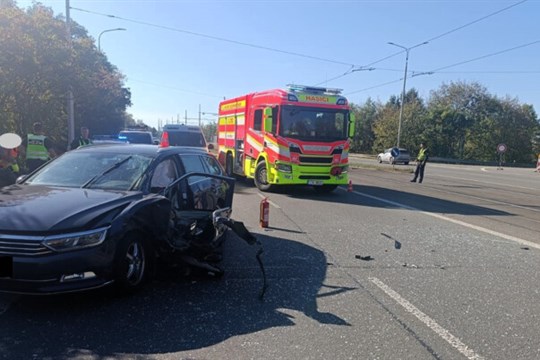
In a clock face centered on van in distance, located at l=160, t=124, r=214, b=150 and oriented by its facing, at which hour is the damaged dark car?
The damaged dark car is roughly at 6 o'clock from the van in distance.

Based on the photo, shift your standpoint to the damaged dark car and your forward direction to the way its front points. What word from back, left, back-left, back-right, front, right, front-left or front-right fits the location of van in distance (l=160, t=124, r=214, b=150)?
back-right

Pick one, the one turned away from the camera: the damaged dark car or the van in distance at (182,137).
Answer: the van in distance

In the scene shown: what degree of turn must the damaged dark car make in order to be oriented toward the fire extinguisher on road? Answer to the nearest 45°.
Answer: approximately 180°

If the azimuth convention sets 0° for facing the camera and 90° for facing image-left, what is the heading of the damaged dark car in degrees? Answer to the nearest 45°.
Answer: approximately 45°

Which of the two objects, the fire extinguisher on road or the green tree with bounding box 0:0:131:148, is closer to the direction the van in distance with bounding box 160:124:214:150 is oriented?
the green tree

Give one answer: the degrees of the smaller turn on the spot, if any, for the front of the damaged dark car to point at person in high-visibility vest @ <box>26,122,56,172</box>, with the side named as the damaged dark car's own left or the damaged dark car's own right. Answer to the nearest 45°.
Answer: approximately 135° to the damaged dark car's own right

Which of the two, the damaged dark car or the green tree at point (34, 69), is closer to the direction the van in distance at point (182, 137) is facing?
the green tree

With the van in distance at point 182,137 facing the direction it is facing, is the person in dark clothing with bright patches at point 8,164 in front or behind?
behind

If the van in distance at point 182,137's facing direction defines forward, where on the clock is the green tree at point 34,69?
The green tree is roughly at 9 o'clock from the van in distance.

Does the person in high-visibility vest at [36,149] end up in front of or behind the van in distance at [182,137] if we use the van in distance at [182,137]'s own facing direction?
behind

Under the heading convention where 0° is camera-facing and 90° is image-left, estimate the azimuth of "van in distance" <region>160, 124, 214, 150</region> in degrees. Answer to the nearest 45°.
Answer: approximately 180°

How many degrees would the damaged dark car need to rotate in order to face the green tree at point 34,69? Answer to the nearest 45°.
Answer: approximately 135° to its right

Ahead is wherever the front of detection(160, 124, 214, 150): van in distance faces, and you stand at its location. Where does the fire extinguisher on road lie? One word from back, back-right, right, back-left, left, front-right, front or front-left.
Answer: back

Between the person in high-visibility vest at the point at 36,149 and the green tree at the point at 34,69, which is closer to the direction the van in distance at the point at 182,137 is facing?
the green tree

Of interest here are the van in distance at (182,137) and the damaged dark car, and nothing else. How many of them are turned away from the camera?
1
